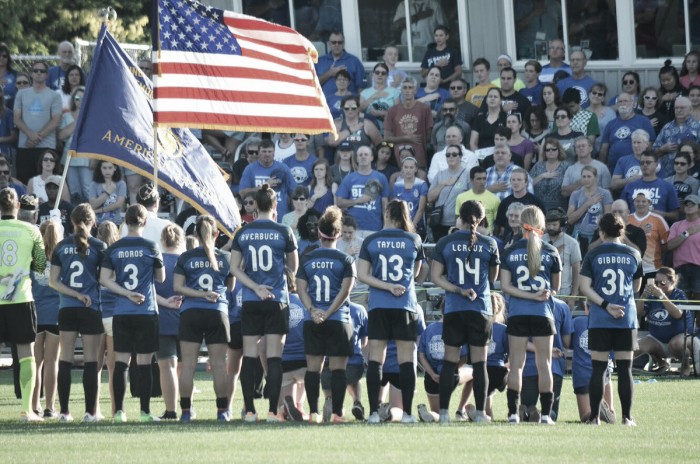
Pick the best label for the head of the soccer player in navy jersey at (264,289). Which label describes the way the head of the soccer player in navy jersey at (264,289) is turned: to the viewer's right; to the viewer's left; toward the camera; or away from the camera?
away from the camera

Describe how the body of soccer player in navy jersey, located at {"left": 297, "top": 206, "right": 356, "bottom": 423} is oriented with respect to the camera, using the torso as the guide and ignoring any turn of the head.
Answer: away from the camera

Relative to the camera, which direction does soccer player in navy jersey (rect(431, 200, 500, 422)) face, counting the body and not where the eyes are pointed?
away from the camera

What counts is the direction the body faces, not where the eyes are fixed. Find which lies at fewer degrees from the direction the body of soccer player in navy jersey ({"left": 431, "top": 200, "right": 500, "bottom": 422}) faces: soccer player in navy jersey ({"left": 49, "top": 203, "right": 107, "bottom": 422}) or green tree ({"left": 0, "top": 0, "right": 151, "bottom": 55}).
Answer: the green tree

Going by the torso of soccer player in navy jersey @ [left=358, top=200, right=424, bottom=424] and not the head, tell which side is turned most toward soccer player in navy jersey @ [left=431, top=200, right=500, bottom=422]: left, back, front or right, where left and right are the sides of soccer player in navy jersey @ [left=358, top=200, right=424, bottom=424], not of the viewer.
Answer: right

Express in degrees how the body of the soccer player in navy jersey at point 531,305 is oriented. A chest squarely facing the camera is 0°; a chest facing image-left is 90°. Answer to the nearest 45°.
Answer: approximately 180°

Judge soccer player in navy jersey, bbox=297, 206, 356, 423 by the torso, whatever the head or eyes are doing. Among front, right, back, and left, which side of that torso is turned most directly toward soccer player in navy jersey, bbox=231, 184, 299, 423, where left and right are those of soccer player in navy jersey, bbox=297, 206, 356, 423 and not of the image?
left

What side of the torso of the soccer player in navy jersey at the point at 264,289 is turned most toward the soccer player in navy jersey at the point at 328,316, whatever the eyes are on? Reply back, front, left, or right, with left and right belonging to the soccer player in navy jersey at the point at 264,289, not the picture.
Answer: right

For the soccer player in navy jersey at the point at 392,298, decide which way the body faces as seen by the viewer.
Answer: away from the camera

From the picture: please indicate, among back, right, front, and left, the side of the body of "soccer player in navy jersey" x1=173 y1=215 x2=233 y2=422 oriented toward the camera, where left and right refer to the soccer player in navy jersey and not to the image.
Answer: back

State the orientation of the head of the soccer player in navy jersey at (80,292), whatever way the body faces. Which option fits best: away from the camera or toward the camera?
away from the camera

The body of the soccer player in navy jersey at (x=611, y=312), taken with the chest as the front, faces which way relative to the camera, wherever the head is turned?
away from the camera

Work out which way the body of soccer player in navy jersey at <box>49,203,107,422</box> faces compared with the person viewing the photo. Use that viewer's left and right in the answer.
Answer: facing away from the viewer
